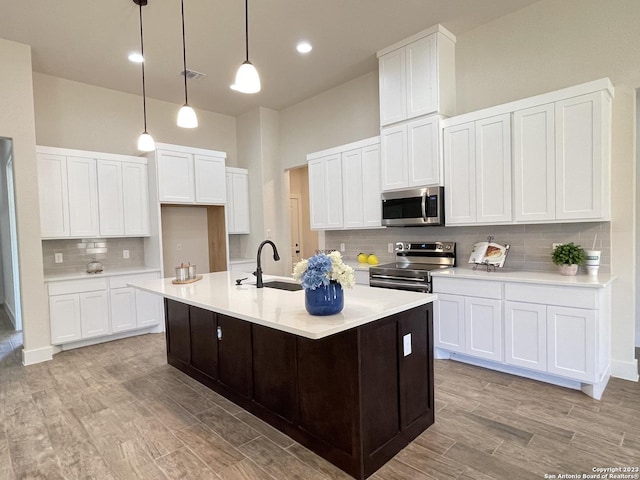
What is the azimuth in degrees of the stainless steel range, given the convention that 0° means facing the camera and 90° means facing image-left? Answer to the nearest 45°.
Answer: approximately 45°
